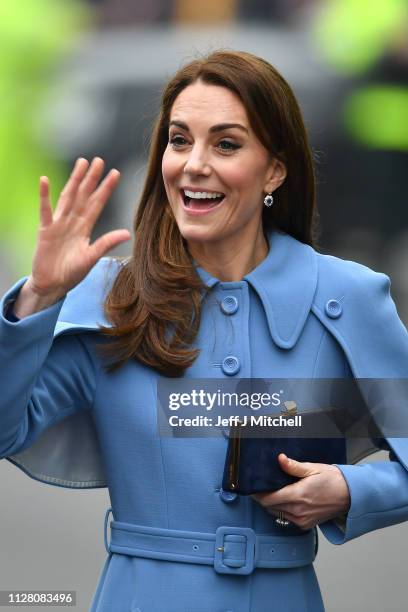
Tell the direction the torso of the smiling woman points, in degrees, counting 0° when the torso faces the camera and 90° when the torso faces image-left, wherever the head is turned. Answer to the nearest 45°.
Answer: approximately 0°
